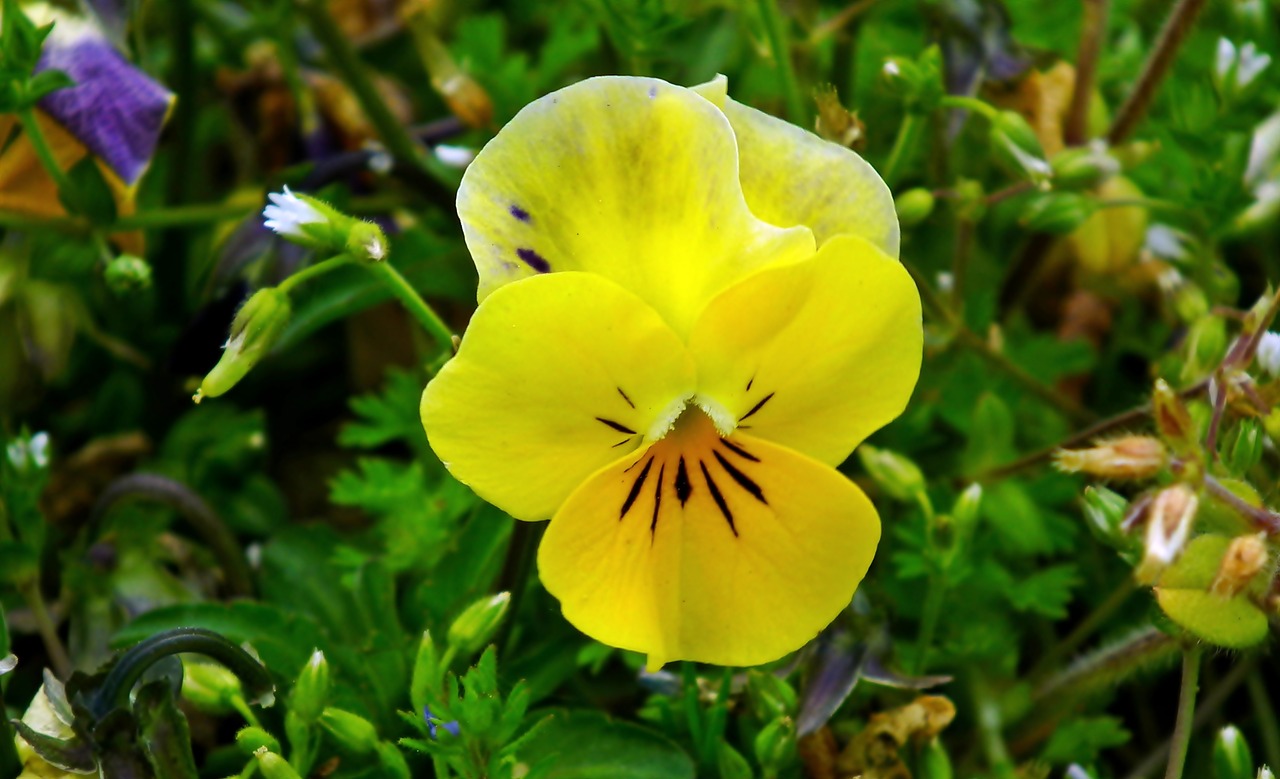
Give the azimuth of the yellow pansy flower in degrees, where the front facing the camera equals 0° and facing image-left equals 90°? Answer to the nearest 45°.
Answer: approximately 0°
